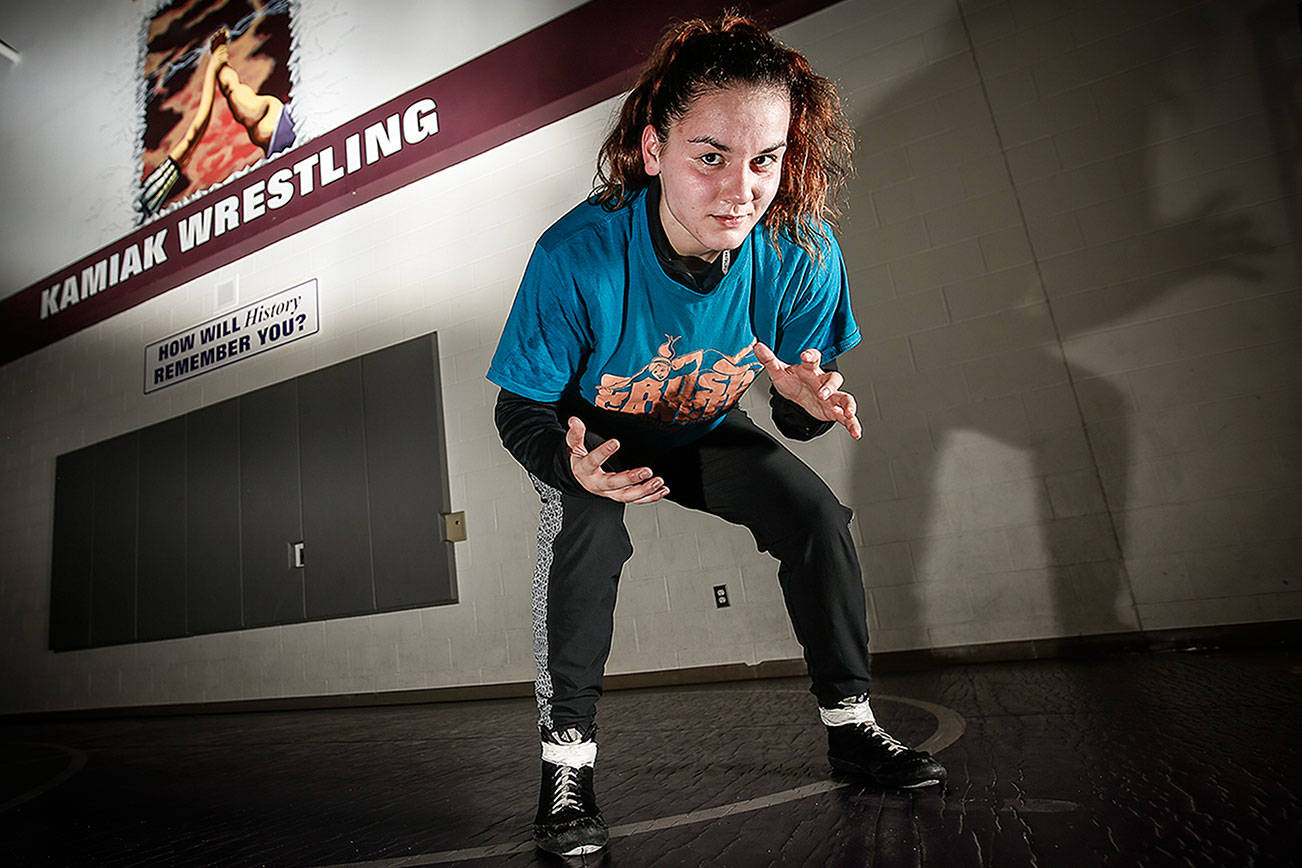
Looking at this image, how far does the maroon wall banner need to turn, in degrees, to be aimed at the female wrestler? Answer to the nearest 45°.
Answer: approximately 45° to its left
